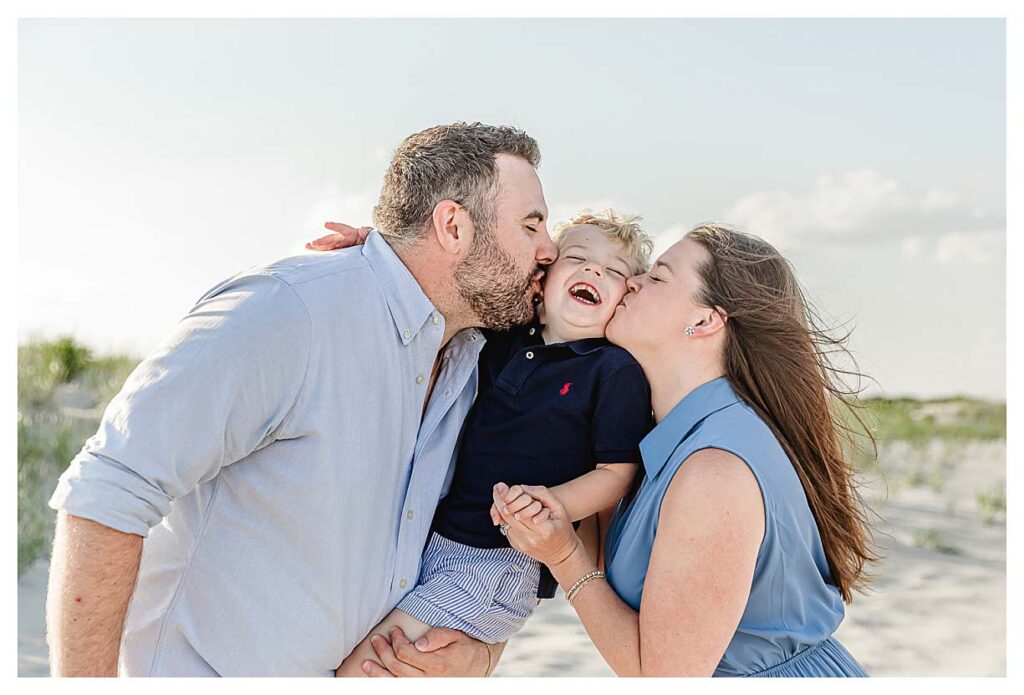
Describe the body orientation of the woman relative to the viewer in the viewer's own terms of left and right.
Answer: facing to the left of the viewer

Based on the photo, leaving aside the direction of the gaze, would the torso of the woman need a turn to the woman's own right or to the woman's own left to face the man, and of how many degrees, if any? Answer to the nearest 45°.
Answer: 0° — they already face them

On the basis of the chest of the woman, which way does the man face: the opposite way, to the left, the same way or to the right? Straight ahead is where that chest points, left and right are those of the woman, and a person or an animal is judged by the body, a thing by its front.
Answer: the opposite way

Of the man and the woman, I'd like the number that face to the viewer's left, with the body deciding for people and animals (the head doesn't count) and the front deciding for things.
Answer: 1

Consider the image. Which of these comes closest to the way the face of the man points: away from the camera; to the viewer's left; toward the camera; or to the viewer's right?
to the viewer's right

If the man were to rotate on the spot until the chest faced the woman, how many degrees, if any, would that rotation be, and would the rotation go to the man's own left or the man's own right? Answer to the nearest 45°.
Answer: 0° — they already face them

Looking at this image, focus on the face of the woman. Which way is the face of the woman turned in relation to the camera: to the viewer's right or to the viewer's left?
to the viewer's left

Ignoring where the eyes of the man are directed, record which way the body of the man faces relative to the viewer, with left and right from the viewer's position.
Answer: facing to the right of the viewer
